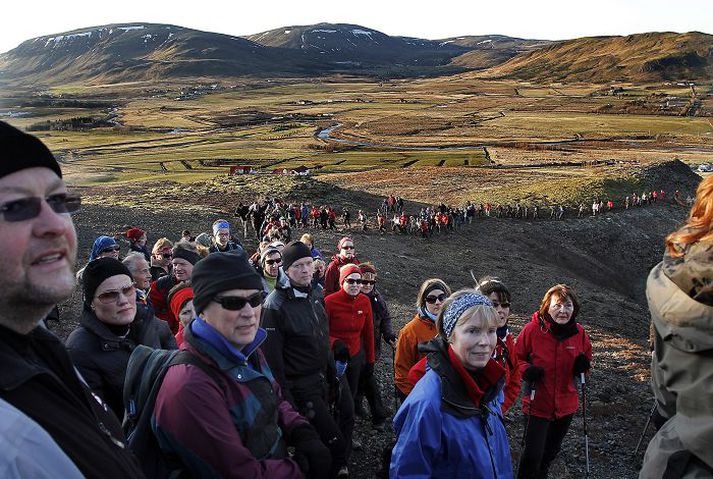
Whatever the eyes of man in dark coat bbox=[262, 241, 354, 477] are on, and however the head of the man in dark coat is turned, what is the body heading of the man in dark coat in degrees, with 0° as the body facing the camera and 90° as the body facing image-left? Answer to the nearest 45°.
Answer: approximately 315°

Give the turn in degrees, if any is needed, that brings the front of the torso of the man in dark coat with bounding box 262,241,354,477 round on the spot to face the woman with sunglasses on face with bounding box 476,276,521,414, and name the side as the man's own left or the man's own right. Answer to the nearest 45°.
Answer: approximately 45° to the man's own left

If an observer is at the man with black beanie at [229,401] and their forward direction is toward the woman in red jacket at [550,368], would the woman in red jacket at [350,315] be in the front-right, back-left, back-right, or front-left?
front-left

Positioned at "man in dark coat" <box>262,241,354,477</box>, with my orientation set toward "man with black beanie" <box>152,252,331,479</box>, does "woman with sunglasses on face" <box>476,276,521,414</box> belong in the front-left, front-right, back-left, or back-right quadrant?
back-left

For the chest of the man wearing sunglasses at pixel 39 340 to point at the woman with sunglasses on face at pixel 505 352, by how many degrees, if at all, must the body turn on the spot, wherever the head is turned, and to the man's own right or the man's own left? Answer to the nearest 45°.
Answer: approximately 90° to the man's own left

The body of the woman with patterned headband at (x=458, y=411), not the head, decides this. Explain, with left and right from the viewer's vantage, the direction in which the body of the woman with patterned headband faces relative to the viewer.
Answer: facing the viewer and to the right of the viewer

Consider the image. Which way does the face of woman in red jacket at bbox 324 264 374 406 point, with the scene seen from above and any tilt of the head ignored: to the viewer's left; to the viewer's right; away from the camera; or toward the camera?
toward the camera

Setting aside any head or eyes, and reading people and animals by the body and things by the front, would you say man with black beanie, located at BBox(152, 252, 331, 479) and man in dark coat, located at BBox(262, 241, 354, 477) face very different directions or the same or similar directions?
same or similar directions

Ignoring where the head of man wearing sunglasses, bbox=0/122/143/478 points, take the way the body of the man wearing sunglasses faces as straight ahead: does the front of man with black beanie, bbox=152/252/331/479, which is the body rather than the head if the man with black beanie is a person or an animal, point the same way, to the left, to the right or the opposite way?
the same way

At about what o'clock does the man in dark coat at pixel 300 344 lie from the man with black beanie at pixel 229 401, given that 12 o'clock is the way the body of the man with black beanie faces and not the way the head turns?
The man in dark coat is roughly at 8 o'clock from the man with black beanie.

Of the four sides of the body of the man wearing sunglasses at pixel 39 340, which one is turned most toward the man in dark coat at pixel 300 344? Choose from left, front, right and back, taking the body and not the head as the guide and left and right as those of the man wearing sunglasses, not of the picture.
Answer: left

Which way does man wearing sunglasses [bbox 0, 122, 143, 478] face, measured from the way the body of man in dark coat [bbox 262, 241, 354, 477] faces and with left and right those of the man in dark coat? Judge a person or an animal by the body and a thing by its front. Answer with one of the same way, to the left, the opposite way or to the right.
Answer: the same way

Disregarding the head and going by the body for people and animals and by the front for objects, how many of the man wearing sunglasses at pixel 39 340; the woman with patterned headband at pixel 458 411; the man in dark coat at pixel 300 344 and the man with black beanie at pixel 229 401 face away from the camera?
0

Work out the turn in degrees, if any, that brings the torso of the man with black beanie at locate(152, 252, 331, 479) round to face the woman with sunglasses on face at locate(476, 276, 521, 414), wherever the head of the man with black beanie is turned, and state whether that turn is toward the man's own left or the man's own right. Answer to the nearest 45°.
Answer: approximately 90° to the man's own left

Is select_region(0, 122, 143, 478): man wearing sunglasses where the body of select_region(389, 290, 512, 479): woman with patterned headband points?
no

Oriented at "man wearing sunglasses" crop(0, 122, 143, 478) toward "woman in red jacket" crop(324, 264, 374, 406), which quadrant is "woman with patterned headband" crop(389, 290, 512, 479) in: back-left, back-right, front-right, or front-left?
front-right
